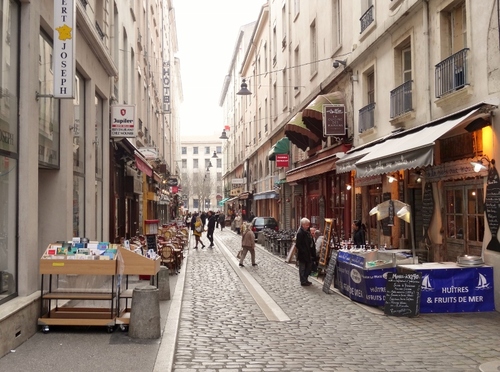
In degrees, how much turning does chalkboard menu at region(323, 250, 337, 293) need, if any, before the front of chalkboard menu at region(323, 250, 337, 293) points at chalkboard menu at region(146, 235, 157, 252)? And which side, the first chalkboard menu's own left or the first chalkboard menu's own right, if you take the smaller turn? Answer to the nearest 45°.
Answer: approximately 90° to the first chalkboard menu's own right

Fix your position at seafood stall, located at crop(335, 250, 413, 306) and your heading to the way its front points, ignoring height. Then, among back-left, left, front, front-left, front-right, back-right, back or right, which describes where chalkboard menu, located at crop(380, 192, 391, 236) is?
back-right

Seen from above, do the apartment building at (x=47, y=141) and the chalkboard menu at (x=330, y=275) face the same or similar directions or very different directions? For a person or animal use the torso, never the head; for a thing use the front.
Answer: very different directions

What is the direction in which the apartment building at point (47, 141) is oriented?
to the viewer's right

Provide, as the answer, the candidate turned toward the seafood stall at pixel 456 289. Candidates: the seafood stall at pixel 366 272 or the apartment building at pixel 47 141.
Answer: the apartment building

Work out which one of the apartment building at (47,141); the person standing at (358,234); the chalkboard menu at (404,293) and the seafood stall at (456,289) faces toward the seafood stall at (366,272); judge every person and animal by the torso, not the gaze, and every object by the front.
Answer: the apartment building

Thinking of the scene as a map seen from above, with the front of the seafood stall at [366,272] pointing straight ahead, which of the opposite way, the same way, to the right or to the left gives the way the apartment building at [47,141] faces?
the opposite way

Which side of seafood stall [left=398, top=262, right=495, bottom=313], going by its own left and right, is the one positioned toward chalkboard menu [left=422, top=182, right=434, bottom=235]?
back

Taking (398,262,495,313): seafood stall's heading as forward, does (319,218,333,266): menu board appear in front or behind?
behind

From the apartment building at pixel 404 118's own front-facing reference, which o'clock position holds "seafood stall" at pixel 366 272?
The seafood stall is roughly at 11 o'clock from the apartment building.

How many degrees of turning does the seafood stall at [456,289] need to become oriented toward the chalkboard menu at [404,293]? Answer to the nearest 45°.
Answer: approximately 45° to its right

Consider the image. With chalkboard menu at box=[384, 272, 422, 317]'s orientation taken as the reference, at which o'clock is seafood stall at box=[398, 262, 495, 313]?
The seafood stall is roughly at 8 o'clock from the chalkboard menu.
